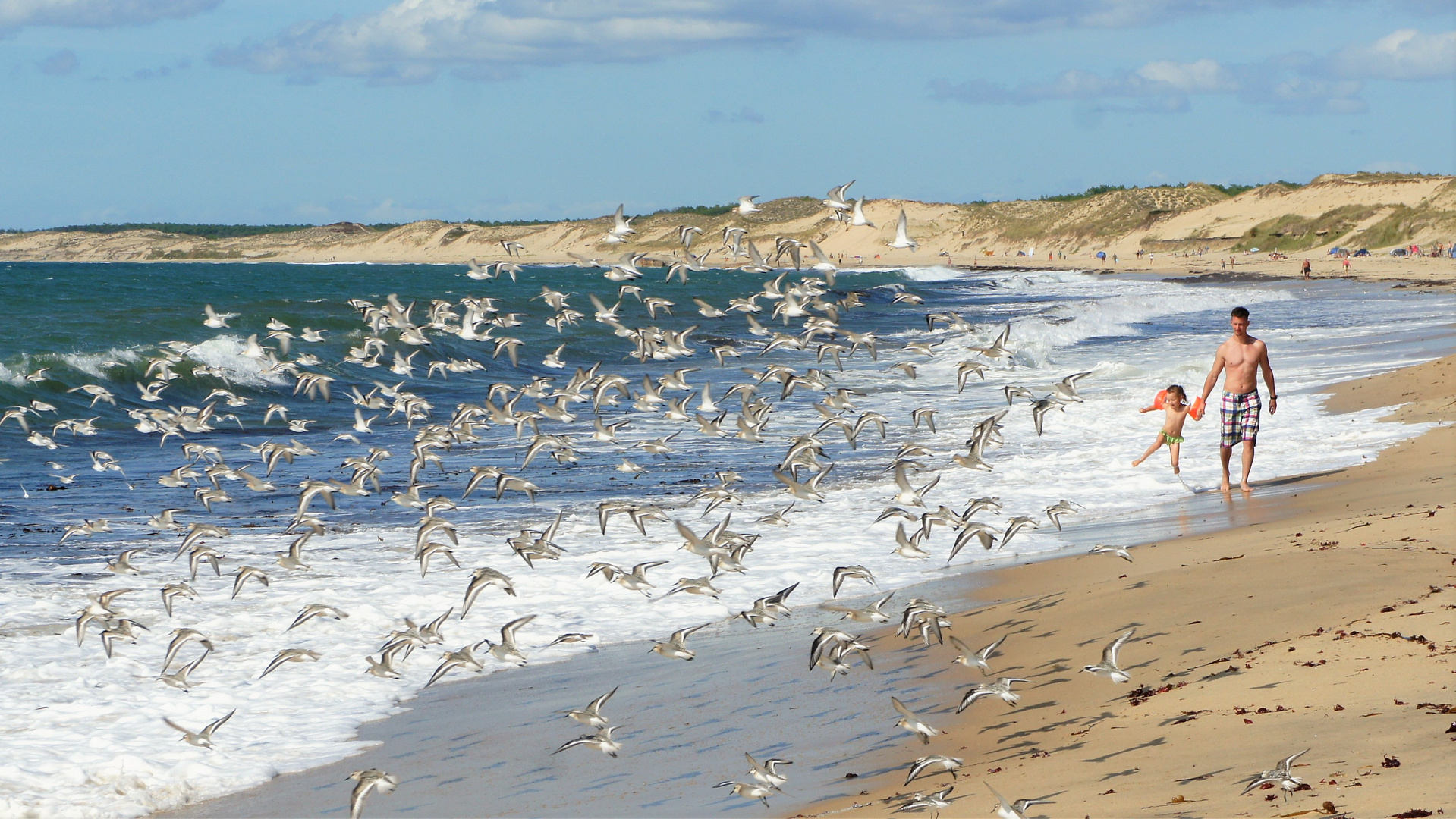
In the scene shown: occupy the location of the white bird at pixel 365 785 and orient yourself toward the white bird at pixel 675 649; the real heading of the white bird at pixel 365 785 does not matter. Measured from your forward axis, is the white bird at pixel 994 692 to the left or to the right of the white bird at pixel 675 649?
right

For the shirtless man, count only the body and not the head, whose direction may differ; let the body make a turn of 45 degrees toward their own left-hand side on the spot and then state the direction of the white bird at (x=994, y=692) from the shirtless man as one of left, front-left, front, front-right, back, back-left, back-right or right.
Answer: front-right

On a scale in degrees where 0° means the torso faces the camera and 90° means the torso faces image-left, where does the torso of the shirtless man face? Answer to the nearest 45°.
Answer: approximately 0°

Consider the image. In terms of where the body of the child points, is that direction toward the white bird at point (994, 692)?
yes

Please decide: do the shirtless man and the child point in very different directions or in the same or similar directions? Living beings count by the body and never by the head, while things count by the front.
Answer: same or similar directions

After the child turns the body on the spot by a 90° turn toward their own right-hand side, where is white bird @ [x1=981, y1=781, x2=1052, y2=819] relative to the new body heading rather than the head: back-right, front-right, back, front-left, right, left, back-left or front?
left

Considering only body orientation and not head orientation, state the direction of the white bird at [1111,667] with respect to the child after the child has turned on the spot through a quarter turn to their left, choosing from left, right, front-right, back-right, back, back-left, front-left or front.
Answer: right

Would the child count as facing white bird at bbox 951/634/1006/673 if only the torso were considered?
yes

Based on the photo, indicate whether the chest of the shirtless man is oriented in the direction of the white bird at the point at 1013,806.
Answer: yes

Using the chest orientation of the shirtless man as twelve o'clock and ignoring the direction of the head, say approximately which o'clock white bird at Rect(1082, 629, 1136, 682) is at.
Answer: The white bird is roughly at 12 o'clock from the shirtless man.

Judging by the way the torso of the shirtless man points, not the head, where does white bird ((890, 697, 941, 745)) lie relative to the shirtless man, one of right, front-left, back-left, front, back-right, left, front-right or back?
front
